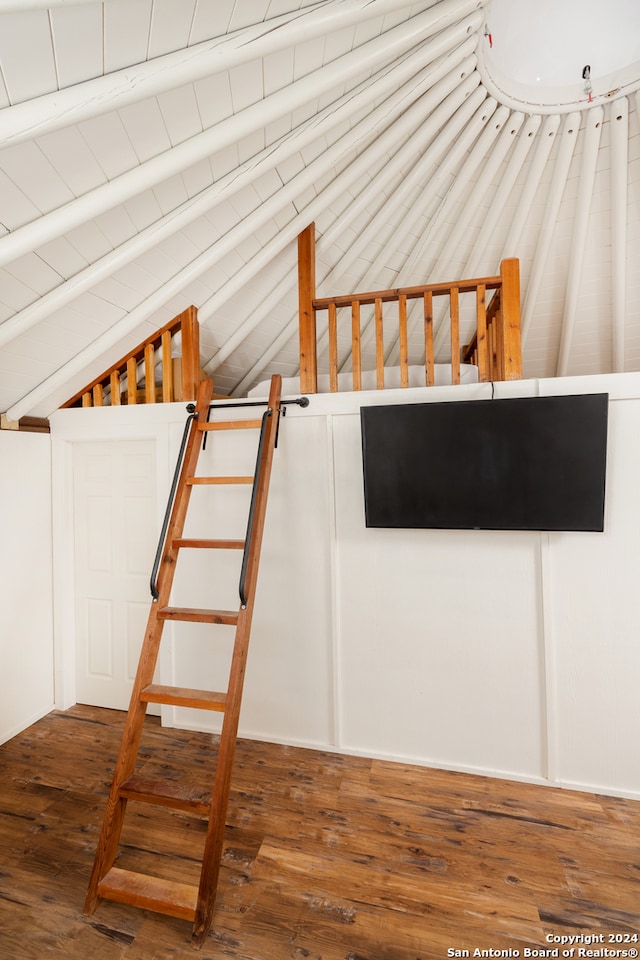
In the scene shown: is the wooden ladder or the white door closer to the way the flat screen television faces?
the wooden ladder

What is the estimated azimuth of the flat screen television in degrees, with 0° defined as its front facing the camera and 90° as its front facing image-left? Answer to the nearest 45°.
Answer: approximately 0°

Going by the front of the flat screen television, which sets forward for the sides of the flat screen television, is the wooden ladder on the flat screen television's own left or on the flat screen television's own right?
on the flat screen television's own right

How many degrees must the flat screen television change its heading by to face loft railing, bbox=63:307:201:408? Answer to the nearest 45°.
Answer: approximately 90° to its right

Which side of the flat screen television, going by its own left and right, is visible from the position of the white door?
right
